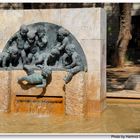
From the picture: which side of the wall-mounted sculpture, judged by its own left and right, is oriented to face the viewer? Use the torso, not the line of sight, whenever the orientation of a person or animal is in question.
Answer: front

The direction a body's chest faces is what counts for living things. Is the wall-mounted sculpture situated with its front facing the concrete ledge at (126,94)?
no
